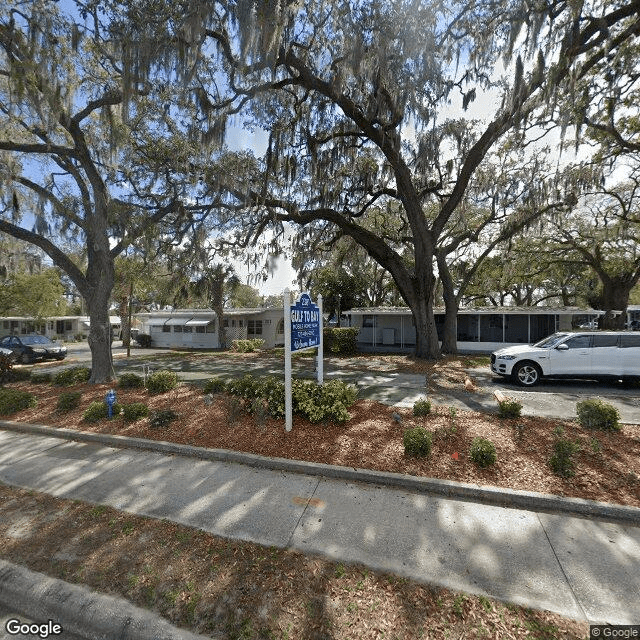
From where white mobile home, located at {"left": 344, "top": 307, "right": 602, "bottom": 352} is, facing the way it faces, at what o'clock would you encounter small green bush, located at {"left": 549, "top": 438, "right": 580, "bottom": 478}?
The small green bush is roughly at 12 o'clock from the white mobile home.

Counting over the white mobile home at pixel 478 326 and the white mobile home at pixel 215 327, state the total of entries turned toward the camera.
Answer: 2

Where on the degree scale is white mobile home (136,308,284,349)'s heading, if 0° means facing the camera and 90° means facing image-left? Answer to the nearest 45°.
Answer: approximately 0°

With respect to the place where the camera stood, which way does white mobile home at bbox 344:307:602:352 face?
facing the viewer

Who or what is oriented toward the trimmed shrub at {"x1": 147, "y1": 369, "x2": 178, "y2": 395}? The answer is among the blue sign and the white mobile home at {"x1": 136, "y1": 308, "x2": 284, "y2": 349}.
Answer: the white mobile home

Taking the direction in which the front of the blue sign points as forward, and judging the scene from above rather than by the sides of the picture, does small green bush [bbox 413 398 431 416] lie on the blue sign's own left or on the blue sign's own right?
on the blue sign's own left

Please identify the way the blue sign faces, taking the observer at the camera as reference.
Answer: facing the viewer and to the right of the viewer

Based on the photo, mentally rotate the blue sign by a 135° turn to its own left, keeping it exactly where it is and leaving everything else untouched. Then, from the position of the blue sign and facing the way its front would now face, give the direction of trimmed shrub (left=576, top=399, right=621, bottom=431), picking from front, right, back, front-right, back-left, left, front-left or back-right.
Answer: right

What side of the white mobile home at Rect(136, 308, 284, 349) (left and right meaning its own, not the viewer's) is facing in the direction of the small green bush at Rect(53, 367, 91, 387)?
front

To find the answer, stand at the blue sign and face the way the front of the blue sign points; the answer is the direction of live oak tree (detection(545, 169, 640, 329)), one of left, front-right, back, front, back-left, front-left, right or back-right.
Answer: left

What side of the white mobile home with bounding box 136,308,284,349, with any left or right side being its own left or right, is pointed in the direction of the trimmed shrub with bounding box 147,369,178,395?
front
